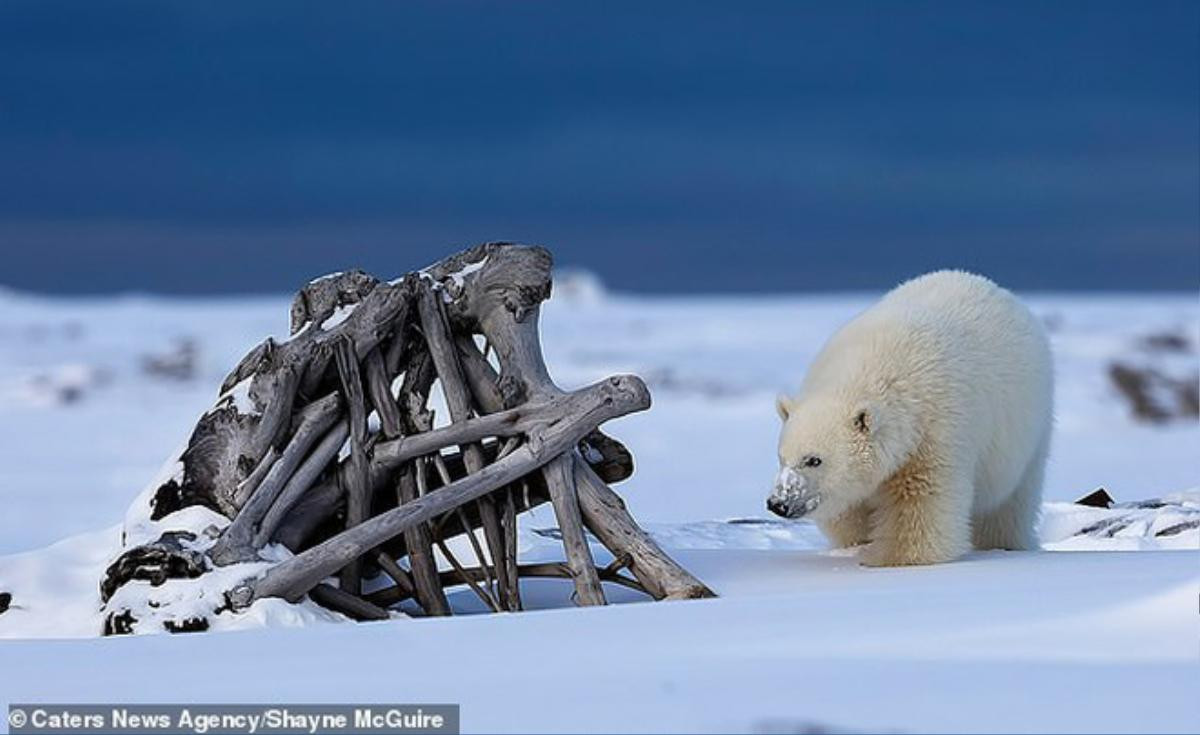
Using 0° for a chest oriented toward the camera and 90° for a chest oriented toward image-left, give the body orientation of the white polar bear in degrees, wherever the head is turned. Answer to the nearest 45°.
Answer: approximately 45°

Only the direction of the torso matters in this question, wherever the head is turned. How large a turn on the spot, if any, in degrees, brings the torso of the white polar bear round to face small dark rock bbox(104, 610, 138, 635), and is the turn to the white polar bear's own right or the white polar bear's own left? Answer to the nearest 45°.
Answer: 0° — it already faces it

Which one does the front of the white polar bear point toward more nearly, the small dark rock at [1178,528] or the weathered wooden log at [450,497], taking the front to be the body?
the weathered wooden log

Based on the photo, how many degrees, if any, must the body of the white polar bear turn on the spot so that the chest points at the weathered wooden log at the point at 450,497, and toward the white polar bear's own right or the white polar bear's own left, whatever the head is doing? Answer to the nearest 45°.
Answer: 0° — it already faces it

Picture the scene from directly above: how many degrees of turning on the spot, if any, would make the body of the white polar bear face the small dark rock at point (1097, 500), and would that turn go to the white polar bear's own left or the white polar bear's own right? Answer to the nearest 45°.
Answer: approximately 135° to the white polar bear's own right

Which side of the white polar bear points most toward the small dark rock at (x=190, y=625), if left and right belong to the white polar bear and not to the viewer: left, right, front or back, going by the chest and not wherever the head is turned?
front

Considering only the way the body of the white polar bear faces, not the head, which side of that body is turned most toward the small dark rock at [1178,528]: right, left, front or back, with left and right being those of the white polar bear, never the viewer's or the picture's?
back

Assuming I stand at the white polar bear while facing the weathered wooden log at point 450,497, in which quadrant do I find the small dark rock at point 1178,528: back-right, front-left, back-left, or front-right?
back-right
